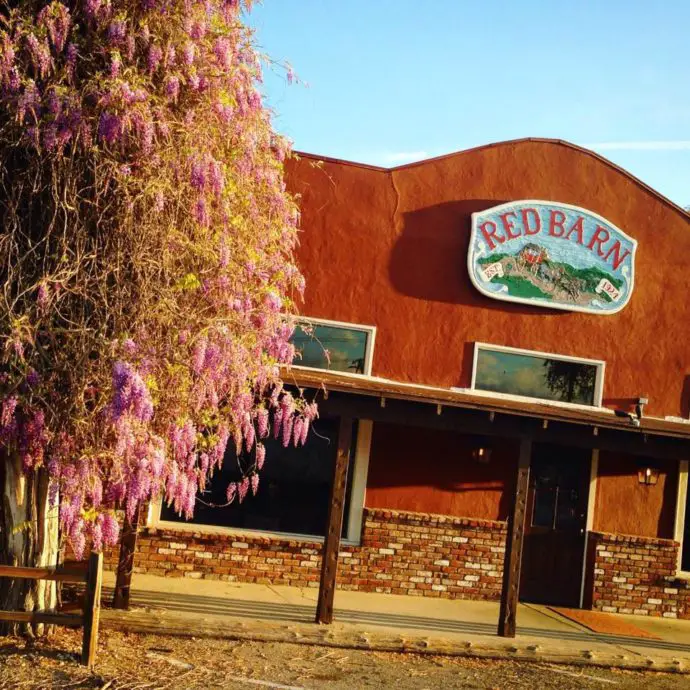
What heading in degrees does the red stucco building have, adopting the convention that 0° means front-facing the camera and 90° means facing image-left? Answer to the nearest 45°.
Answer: approximately 0°

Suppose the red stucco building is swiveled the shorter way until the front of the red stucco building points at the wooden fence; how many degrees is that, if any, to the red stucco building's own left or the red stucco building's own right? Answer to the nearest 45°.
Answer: approximately 45° to the red stucco building's own right

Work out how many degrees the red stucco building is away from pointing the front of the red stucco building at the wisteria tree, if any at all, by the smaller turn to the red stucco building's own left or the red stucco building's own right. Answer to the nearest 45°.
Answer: approximately 45° to the red stucco building's own right
